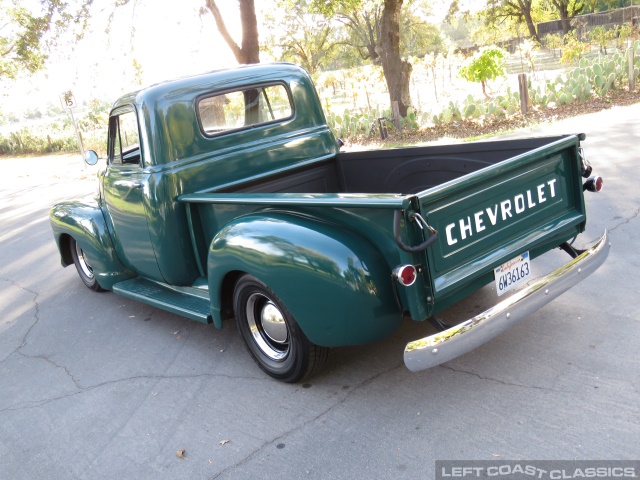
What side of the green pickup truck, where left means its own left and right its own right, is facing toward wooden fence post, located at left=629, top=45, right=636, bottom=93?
right

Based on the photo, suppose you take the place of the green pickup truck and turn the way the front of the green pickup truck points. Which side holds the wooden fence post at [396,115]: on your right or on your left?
on your right

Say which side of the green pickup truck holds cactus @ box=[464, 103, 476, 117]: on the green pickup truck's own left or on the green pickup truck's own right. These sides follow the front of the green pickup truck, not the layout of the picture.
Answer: on the green pickup truck's own right

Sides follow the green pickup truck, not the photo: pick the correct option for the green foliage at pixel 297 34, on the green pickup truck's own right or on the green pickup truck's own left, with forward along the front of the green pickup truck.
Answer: on the green pickup truck's own right

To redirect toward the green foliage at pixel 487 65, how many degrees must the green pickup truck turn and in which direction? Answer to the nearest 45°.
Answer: approximately 45° to its right

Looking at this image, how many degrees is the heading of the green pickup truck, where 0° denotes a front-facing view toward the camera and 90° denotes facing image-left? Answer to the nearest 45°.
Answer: approximately 135°
